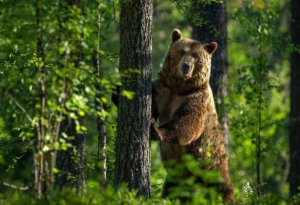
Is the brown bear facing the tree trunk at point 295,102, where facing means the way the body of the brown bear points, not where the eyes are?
no

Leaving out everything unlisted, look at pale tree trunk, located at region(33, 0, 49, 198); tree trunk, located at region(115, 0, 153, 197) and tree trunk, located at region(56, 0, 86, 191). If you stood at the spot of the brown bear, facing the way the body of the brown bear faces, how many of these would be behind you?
0

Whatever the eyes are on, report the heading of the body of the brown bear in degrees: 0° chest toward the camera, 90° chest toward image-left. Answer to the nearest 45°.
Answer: approximately 45°

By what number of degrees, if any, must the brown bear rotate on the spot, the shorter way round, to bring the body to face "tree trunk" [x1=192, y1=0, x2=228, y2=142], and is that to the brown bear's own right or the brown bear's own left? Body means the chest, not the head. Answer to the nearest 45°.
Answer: approximately 135° to the brown bear's own right

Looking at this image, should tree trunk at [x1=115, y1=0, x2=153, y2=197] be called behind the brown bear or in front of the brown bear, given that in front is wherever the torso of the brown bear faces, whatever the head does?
in front

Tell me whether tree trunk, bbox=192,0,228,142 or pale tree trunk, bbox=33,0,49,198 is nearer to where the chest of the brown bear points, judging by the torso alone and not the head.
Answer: the pale tree trunk
